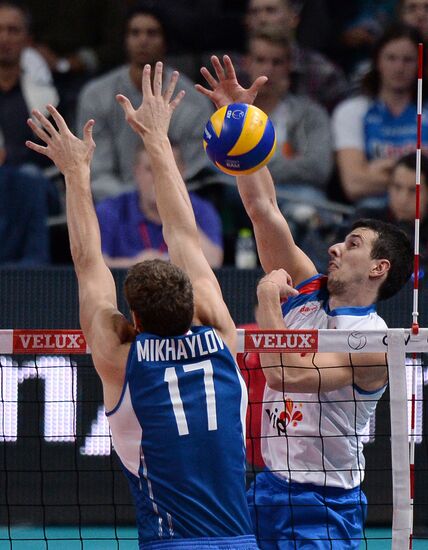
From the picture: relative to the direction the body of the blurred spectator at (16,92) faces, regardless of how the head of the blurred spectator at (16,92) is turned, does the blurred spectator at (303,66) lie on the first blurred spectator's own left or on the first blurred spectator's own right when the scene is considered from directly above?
on the first blurred spectator's own left

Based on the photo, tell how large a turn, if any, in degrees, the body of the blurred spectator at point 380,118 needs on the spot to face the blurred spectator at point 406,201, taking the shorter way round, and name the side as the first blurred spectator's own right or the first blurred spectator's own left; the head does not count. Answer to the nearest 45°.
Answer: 0° — they already face them

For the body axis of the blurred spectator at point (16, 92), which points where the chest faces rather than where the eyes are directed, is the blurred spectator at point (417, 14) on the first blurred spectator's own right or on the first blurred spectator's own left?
on the first blurred spectator's own left

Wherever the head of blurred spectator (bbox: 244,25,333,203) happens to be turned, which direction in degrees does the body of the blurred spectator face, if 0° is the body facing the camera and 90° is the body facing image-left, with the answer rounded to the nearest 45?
approximately 0°

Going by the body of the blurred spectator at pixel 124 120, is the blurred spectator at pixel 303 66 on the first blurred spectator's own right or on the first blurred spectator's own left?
on the first blurred spectator's own left
